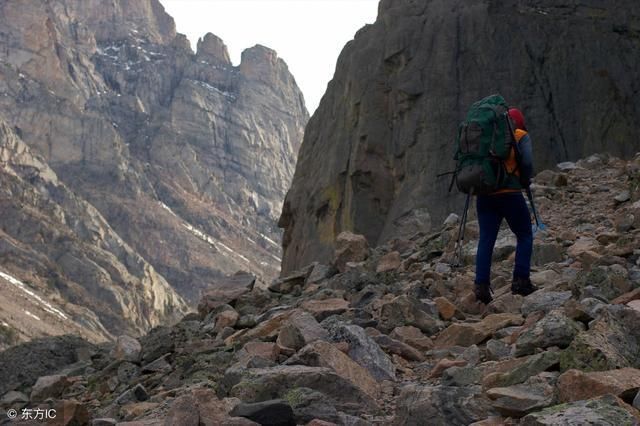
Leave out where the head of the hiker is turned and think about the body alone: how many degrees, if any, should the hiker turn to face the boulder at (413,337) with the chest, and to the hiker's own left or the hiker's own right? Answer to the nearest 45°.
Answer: approximately 180°

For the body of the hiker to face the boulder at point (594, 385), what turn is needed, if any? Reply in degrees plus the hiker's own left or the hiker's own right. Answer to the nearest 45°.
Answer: approximately 135° to the hiker's own right

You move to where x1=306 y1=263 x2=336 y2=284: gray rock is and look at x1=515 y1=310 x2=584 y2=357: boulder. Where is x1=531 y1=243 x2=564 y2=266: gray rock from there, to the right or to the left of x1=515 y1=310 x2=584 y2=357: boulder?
left

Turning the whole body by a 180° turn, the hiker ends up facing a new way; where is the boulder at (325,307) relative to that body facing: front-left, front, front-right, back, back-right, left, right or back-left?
front-right

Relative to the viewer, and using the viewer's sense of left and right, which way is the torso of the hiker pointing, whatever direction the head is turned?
facing away from the viewer and to the right of the viewer

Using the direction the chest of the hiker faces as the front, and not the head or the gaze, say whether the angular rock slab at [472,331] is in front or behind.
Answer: behind

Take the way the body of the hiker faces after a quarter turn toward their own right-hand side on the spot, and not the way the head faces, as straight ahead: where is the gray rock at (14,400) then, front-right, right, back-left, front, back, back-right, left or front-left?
back-right

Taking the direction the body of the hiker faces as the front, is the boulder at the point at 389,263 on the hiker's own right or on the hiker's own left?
on the hiker's own left

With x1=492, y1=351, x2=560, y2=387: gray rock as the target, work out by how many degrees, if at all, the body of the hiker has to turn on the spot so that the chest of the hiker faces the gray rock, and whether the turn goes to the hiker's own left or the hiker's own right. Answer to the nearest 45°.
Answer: approximately 135° to the hiker's own right

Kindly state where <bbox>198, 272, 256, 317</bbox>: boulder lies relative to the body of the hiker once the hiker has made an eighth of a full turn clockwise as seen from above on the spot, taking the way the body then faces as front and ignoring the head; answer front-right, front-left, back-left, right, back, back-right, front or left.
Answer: back-left

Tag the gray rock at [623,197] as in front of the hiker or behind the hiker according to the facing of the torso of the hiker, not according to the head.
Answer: in front

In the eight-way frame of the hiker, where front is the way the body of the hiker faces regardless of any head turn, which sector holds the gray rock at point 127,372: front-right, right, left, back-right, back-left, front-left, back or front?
back-left

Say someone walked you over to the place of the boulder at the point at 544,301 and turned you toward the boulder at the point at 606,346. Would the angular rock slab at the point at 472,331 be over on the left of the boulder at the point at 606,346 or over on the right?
right

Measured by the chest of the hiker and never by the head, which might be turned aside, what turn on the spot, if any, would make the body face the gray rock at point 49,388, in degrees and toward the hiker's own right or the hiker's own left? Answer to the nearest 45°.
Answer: approximately 135° to the hiker's own left

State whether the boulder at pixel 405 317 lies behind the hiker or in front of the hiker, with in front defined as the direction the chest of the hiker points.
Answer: behind

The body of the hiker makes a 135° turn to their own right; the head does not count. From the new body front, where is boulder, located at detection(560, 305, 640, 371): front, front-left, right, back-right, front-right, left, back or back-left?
front

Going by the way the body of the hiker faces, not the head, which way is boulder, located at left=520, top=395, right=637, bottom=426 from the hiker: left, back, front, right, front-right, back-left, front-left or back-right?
back-right
